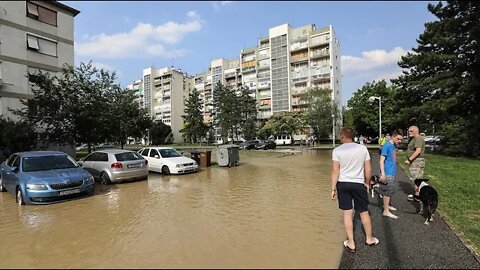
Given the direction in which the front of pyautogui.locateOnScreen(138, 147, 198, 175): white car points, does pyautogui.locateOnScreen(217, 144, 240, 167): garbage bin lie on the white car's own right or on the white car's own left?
on the white car's own left

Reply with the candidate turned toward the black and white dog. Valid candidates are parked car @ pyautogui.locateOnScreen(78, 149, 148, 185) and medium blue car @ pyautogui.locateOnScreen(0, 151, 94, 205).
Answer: the medium blue car

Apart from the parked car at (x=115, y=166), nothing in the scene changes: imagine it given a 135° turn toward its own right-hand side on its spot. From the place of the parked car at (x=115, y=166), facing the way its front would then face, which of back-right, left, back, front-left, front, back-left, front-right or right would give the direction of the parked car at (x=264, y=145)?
front-left

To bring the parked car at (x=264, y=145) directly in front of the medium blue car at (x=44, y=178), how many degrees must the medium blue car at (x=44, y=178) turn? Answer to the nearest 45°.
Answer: approximately 90° to its left

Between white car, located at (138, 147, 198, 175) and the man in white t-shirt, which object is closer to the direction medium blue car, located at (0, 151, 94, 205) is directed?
the man in white t-shirt

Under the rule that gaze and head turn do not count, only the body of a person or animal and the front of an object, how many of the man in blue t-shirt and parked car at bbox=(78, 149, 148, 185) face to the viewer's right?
1

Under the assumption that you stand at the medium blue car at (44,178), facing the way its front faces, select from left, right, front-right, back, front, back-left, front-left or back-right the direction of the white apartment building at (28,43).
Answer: back-left
